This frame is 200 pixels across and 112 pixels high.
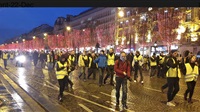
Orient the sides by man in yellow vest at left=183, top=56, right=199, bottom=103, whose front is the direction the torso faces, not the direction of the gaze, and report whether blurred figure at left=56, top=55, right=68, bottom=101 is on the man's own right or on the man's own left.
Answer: on the man's own right

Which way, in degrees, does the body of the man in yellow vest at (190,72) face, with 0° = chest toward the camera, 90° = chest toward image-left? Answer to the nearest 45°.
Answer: approximately 315°

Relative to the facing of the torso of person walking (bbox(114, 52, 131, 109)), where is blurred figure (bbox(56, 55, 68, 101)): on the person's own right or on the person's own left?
on the person's own right

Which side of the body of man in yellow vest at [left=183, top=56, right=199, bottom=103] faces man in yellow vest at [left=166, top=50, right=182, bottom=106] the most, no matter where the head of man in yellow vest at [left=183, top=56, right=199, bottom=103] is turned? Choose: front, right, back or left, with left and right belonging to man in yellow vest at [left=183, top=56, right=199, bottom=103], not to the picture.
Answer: right
